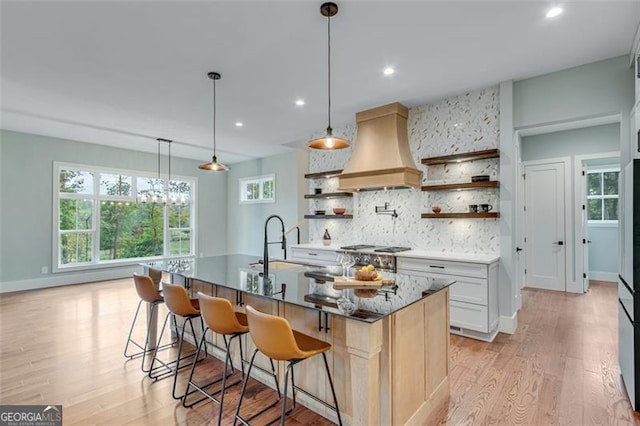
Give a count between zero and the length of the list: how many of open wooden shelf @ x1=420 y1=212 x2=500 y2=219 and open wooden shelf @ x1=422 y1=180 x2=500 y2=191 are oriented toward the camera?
2

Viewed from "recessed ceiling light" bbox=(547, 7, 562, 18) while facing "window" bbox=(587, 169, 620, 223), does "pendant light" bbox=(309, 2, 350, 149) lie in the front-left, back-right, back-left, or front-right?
back-left

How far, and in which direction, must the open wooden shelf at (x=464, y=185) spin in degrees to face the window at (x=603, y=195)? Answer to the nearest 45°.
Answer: approximately 135° to its left

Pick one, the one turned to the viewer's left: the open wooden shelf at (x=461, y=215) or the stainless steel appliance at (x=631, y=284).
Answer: the stainless steel appliance

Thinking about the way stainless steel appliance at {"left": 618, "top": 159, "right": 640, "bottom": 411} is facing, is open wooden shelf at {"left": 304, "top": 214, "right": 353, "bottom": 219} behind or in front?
in front

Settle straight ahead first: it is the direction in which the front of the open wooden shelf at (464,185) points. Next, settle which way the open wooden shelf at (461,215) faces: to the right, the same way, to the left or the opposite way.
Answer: the same way

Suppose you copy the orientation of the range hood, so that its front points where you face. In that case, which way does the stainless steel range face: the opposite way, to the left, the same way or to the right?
the same way

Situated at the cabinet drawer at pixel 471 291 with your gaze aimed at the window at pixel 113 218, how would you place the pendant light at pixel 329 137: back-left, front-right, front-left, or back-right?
front-left

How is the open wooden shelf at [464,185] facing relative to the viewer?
toward the camera

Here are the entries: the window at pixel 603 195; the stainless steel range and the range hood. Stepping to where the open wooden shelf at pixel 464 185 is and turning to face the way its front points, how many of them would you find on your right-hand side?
2

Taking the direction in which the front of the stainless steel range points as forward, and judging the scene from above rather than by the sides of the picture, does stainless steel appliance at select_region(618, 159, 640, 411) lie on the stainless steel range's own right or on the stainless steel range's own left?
on the stainless steel range's own left

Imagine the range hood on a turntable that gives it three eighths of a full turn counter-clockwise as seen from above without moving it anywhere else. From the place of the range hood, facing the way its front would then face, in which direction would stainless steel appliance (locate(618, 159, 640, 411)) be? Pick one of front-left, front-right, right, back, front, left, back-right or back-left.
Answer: front-right

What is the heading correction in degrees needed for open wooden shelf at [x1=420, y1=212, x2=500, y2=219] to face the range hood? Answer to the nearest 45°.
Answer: approximately 90° to its right

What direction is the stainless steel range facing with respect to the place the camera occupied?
facing the viewer and to the left of the viewer

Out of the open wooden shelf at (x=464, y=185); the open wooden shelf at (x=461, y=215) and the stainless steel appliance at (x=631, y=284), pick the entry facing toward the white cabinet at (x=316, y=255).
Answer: the stainless steel appliance

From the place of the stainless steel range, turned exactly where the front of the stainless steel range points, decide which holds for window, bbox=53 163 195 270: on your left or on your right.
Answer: on your right

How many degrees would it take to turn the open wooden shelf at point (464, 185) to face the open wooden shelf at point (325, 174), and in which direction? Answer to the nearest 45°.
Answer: approximately 90° to its right

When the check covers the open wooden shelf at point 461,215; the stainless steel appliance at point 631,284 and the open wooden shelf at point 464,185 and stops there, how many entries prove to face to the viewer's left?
1

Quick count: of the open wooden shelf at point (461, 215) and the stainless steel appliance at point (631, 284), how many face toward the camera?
1
